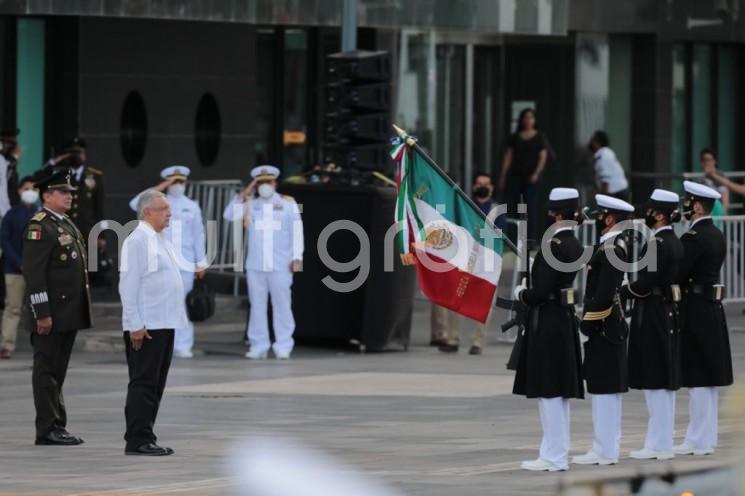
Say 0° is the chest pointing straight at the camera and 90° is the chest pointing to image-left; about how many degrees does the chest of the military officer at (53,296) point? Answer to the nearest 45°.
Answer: approximately 315°

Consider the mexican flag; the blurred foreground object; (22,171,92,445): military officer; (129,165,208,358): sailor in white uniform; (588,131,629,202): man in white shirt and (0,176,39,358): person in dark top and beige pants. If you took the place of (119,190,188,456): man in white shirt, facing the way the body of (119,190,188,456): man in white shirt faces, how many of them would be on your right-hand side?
1

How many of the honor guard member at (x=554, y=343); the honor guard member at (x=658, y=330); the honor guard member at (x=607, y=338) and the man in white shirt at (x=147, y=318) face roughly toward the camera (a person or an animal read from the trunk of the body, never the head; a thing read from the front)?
0

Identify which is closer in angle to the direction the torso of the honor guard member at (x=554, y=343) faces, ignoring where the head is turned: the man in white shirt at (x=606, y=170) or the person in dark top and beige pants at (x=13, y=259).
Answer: the person in dark top and beige pants

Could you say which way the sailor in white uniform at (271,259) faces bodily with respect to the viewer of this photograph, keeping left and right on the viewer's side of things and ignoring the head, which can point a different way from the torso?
facing the viewer

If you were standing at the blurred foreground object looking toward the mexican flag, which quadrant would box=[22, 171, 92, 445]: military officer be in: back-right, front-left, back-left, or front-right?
front-left

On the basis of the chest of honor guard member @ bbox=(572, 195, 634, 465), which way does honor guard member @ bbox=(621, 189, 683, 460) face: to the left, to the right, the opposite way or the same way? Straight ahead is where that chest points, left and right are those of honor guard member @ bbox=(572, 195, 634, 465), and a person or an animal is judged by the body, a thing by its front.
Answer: the same way

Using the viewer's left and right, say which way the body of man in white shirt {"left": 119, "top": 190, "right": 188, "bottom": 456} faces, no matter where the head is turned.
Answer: facing to the right of the viewer

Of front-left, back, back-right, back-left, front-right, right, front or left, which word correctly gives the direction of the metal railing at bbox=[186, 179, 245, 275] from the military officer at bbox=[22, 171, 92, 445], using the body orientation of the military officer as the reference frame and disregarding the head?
back-left

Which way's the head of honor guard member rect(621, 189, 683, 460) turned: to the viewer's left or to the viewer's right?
to the viewer's left

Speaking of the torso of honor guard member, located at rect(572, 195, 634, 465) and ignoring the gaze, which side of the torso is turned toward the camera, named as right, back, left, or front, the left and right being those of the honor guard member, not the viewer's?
left

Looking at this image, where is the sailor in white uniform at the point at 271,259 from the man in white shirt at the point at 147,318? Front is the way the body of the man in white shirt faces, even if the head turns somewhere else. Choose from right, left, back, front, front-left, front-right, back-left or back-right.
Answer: left

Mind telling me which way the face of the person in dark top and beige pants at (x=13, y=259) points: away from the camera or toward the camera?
toward the camera

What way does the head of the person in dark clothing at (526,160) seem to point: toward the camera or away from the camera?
toward the camera

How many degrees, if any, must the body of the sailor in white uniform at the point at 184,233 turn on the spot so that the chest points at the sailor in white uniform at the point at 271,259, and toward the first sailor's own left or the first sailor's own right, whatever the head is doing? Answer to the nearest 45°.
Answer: approximately 90° to the first sailor's own left

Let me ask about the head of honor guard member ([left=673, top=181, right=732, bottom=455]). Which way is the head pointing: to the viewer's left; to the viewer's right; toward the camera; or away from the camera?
to the viewer's left

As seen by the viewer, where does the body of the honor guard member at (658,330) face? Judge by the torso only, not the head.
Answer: to the viewer's left

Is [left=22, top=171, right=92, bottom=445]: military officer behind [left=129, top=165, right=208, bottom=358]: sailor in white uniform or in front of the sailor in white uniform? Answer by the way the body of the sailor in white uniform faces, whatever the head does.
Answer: in front

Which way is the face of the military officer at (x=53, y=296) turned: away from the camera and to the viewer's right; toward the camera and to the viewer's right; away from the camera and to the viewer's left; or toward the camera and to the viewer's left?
toward the camera and to the viewer's right

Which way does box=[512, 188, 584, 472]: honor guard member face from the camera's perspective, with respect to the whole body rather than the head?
to the viewer's left

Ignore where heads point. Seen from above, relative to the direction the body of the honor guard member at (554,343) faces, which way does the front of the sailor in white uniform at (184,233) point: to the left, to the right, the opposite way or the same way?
to the left
